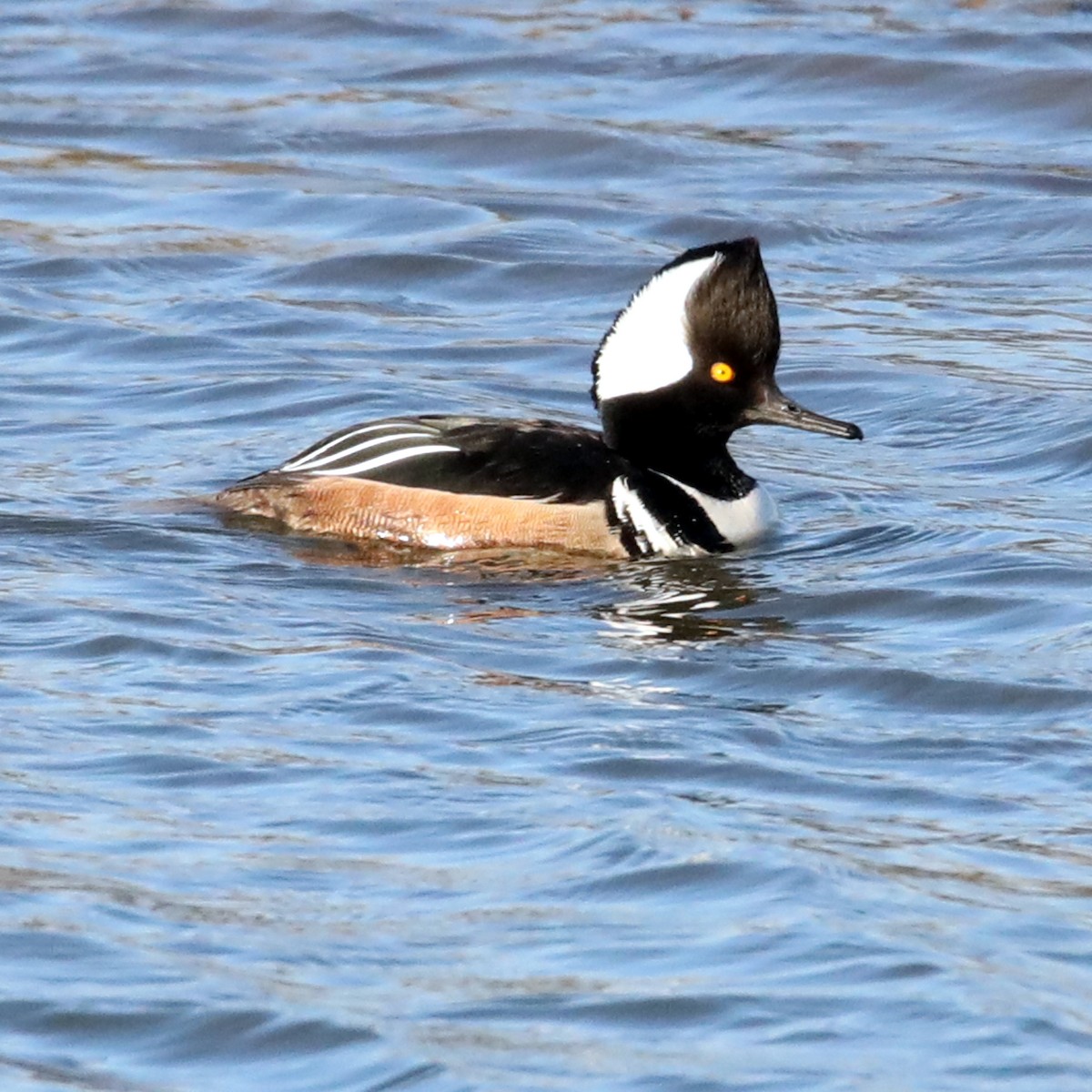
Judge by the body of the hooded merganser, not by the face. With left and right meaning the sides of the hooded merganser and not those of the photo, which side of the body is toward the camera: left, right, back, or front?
right
